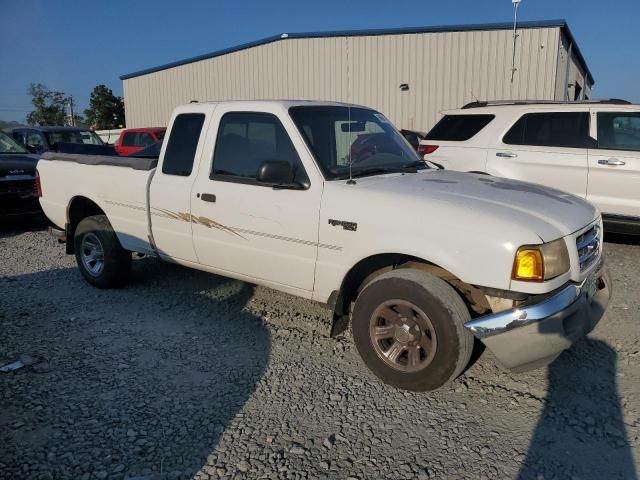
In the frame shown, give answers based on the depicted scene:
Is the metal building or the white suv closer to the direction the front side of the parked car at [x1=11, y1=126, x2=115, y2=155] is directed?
the white suv

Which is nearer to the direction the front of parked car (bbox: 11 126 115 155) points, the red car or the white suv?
the white suv

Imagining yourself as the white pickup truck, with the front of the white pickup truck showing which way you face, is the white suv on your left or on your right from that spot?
on your left

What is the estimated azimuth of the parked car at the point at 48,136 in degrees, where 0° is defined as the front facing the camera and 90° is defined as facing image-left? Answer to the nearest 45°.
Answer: approximately 315°

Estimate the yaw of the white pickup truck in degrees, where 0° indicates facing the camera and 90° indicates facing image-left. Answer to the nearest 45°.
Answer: approximately 315°

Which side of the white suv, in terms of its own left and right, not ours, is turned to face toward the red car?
back

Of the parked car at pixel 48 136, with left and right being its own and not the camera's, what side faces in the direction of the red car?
left
